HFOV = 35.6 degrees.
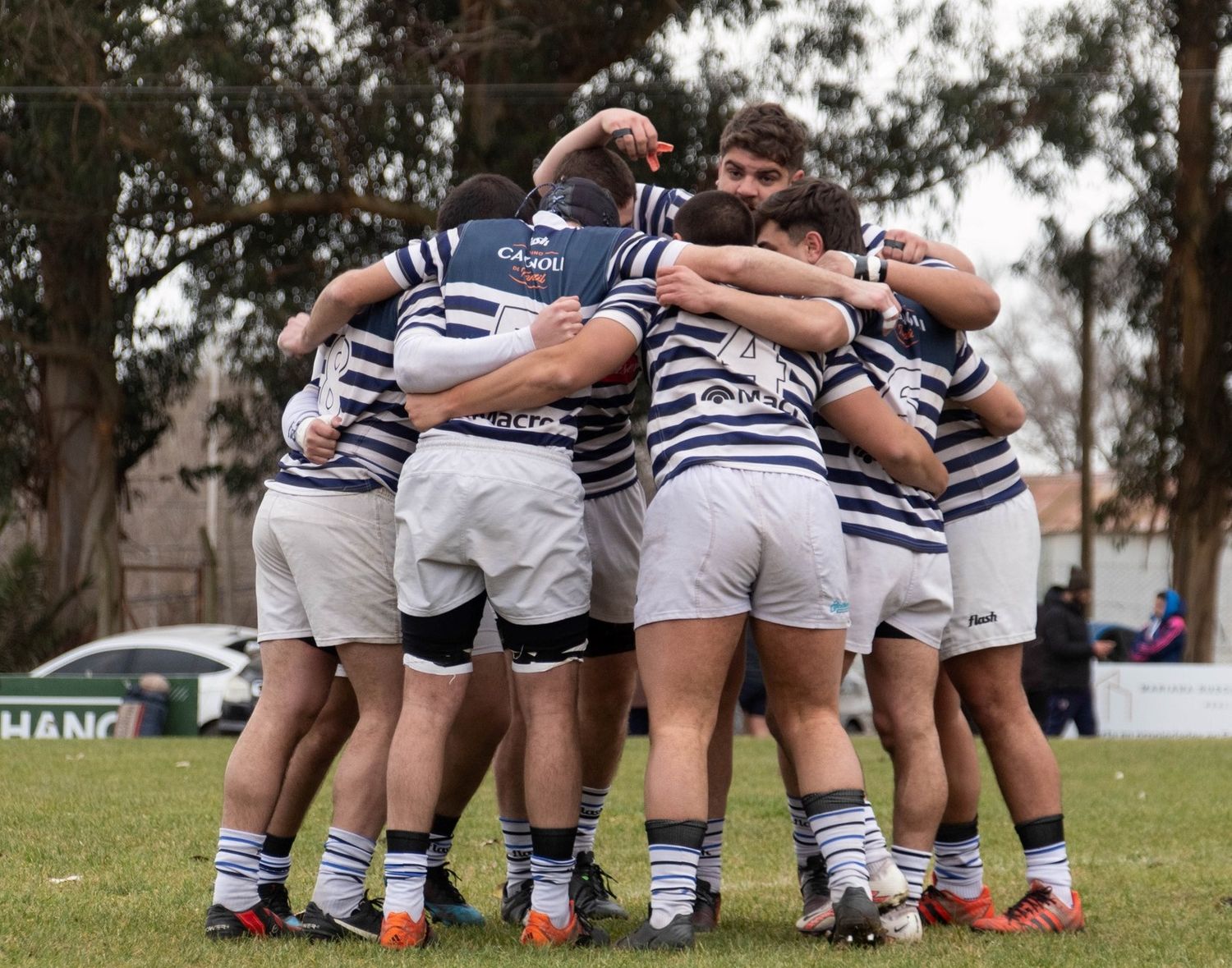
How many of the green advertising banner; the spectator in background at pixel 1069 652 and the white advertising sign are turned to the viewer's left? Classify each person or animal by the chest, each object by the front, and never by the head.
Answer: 0

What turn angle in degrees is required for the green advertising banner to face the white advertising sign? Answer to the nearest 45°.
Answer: approximately 90° to its left

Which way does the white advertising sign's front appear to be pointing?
toward the camera

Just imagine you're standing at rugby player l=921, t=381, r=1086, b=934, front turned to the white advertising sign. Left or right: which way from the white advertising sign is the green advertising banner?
left

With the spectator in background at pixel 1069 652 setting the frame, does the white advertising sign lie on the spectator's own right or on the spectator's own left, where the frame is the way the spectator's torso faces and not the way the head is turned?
on the spectator's own left

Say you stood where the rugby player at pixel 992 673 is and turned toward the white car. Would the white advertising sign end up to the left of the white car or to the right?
right

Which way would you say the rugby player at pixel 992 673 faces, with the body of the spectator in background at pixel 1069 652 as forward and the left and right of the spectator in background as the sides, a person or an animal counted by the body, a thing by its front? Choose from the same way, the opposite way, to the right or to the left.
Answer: the opposite way

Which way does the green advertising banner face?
toward the camera

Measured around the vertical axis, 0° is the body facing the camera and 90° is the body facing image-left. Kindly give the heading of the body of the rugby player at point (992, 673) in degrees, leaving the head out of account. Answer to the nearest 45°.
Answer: approximately 90°

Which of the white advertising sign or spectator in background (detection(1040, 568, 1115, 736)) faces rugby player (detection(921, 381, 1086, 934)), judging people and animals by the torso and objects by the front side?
the white advertising sign

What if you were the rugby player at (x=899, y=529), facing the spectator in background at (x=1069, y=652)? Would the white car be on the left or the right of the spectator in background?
left

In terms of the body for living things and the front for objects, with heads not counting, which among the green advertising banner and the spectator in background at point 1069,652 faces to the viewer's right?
the spectator in background

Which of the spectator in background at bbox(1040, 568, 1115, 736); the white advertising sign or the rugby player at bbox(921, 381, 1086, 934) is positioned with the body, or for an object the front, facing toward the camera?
the white advertising sign

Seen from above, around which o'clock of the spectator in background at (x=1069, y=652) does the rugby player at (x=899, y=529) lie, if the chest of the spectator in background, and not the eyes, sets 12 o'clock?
The rugby player is roughly at 3 o'clock from the spectator in background.
